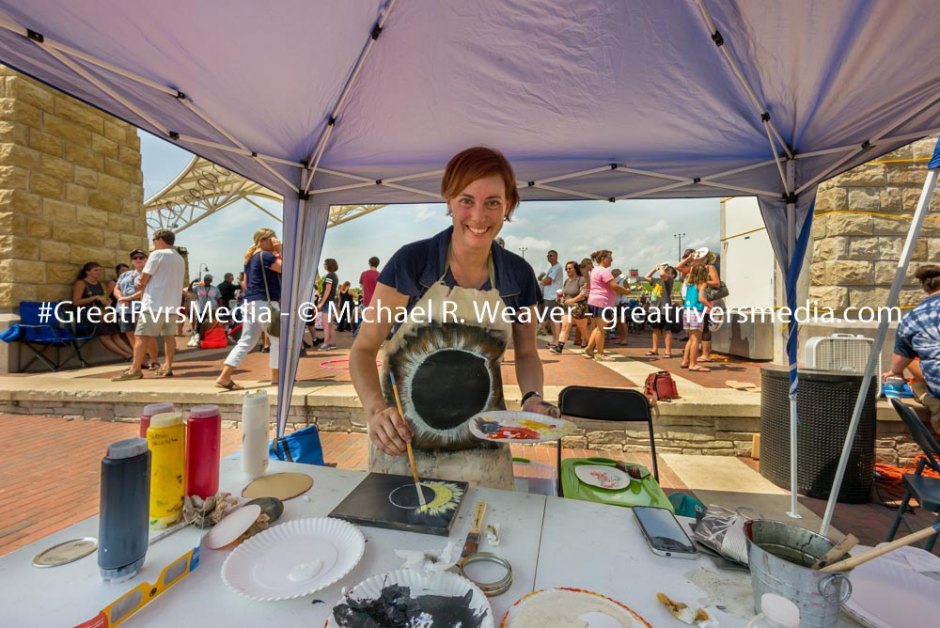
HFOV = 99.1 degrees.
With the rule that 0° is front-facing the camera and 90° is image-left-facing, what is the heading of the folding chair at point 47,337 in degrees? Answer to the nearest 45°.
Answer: approximately 315°

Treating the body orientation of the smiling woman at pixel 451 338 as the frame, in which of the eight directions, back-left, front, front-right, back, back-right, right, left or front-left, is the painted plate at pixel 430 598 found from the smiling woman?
front

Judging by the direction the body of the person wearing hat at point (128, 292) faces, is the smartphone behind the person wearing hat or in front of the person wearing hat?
in front

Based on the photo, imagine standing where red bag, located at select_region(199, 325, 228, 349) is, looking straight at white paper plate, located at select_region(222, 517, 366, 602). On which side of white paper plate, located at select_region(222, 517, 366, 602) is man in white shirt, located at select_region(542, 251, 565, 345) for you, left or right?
left

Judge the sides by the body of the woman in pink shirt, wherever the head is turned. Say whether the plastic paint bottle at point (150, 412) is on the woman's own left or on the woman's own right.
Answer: on the woman's own right

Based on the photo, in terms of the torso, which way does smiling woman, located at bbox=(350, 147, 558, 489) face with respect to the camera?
toward the camera

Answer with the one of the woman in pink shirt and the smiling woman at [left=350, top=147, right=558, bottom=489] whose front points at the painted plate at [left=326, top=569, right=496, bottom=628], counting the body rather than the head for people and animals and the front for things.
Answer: the smiling woman

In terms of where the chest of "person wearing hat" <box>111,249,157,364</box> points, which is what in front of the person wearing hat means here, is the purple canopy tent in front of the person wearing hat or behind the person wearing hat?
in front

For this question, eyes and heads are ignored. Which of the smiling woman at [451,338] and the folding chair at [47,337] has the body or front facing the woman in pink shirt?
the folding chair
